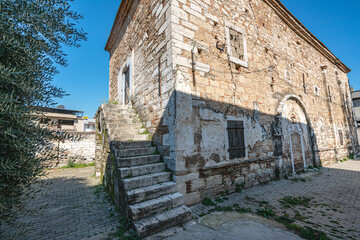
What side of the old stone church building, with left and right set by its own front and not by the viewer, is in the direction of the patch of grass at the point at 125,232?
right

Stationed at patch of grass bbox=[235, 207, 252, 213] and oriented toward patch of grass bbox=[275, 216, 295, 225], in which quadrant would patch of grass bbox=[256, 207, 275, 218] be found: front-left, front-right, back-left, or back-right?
front-left

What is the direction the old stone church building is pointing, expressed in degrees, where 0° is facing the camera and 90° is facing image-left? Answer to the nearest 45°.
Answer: approximately 315°

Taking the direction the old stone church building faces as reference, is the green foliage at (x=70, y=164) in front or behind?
behind
